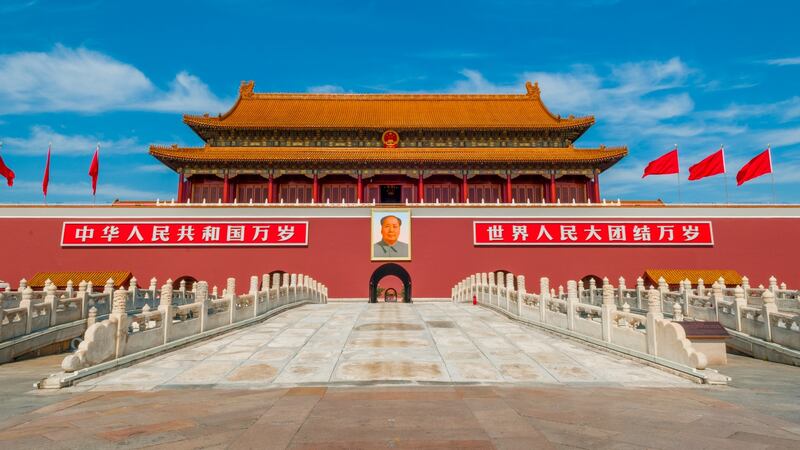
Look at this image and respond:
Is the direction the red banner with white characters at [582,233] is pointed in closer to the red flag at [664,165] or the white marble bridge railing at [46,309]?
the white marble bridge railing

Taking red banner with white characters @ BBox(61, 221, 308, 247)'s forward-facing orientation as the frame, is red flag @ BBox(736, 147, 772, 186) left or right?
on its left

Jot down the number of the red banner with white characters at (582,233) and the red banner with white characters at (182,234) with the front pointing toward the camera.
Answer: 2

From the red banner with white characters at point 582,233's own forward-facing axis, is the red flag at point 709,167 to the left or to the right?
on its left

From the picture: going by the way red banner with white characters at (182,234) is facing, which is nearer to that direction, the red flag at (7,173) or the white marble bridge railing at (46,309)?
the white marble bridge railing

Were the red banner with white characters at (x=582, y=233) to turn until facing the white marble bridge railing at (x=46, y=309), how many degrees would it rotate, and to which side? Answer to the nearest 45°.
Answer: approximately 45° to its right

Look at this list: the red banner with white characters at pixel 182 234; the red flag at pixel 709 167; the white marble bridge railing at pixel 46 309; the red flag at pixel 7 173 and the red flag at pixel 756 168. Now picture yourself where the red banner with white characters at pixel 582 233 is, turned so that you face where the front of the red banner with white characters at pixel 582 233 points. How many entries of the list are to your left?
2

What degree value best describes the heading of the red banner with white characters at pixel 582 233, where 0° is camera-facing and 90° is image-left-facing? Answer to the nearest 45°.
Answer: approximately 0°

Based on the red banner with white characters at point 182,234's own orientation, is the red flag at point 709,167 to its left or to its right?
on its left

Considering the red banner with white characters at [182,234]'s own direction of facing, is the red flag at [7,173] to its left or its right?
on its right
